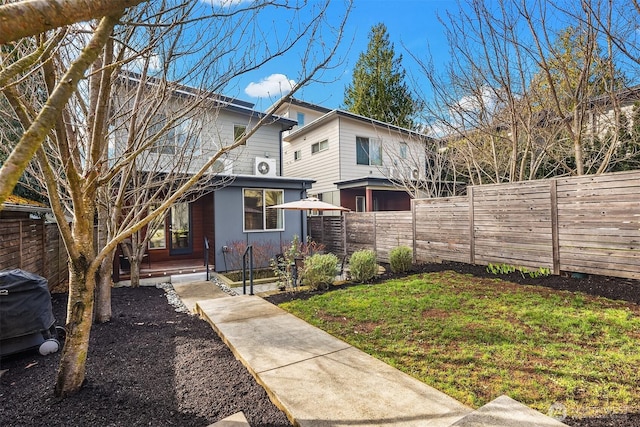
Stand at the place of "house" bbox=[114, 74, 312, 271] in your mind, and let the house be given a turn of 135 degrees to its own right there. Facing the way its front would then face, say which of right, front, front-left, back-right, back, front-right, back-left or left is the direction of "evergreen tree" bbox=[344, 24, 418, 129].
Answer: right

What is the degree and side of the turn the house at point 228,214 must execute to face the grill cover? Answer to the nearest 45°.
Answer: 0° — it already faces it

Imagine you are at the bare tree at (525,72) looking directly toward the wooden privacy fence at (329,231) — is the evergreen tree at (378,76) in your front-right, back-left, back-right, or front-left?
front-right

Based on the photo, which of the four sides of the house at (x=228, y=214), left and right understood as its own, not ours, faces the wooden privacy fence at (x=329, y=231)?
left

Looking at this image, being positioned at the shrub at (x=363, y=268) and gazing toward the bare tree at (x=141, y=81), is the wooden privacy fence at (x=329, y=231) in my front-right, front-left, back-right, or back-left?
back-right

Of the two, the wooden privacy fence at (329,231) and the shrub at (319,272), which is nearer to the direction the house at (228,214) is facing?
the shrub

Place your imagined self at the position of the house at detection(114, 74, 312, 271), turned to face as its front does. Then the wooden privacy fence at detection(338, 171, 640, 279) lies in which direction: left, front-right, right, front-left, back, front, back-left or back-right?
front-left

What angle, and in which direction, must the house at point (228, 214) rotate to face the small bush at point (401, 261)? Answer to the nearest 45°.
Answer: approximately 45° to its left

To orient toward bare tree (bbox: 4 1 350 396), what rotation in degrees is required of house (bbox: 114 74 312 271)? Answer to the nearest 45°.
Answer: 0° — it already faces it

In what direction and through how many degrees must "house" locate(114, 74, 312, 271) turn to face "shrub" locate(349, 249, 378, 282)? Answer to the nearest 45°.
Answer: approximately 45° to its left

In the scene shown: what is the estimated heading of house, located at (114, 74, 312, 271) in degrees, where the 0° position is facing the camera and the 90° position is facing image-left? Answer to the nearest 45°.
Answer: approximately 0°
